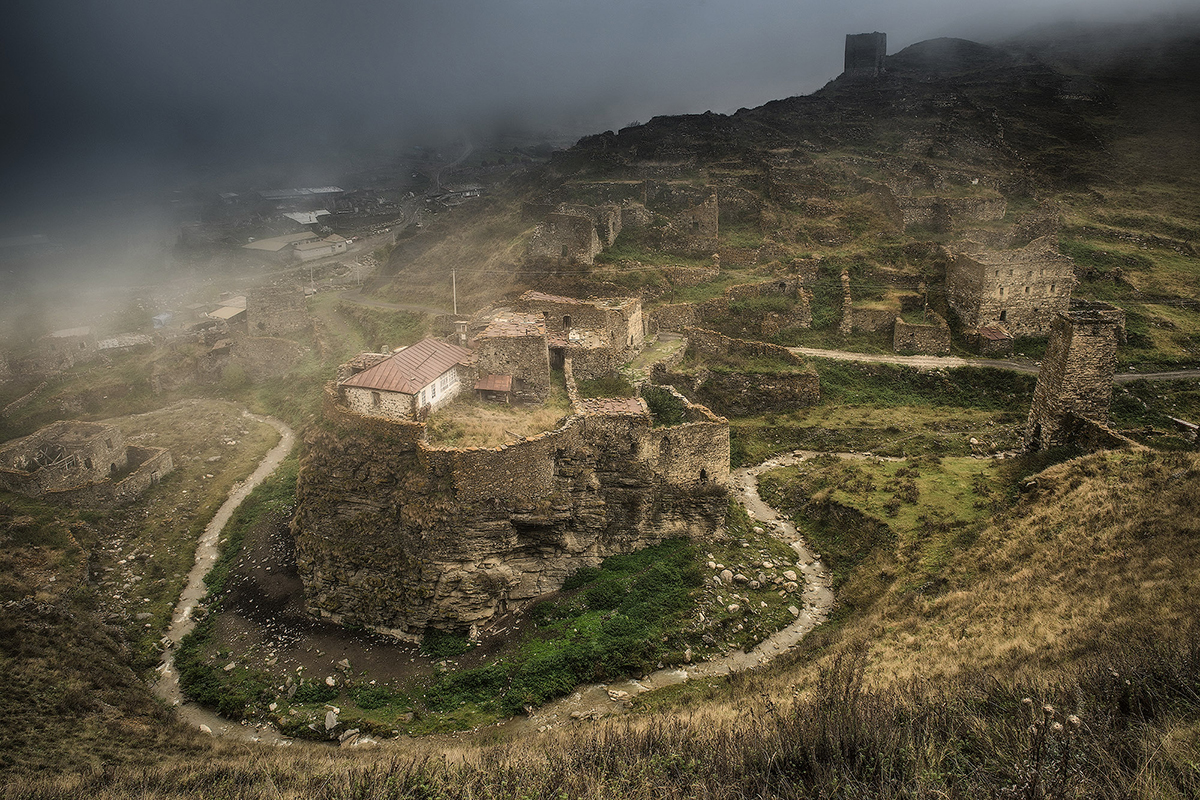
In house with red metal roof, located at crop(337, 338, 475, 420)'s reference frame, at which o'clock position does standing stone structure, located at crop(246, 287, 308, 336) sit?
The standing stone structure is roughly at 7 o'clock from the house with red metal roof.

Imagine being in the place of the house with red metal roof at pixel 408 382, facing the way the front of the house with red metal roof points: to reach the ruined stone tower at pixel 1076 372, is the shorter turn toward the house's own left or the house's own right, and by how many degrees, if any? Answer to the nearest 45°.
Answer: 0° — it already faces it

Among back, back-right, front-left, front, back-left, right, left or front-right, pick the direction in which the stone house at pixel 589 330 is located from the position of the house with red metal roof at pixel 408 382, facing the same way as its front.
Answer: left

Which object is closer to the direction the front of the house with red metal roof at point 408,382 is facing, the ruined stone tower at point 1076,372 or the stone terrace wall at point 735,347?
the ruined stone tower

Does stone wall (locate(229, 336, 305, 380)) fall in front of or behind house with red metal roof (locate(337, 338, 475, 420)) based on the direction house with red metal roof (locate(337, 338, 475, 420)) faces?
behind

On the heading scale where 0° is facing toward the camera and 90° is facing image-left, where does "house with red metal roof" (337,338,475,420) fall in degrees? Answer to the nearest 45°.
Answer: approximately 315°

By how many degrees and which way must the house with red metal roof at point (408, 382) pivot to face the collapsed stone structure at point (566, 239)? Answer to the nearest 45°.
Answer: approximately 90° to its left

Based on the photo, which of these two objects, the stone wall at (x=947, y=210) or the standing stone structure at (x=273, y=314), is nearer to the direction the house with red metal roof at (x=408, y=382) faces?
the stone wall

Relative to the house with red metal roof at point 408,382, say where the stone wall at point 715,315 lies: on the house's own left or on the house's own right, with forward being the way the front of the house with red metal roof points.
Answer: on the house's own left

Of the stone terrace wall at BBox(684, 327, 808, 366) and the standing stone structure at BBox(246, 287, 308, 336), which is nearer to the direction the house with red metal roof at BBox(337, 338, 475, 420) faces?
the stone terrace wall

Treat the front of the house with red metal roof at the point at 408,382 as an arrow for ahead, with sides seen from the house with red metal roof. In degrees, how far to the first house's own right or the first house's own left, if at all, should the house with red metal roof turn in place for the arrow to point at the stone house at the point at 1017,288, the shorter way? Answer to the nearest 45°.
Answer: approximately 45° to the first house's own left
